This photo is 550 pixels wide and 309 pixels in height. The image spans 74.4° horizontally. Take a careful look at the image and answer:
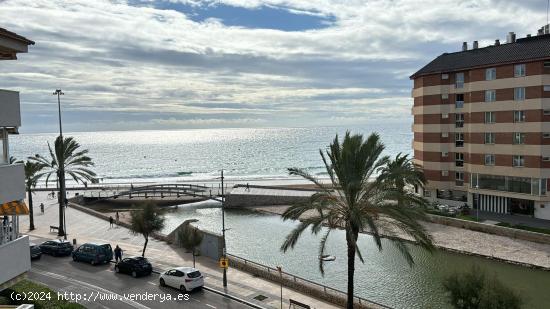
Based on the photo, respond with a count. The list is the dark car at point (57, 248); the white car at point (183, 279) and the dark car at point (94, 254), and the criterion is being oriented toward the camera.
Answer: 0

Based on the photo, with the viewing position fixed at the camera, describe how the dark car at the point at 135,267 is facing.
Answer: facing away from the viewer and to the left of the viewer

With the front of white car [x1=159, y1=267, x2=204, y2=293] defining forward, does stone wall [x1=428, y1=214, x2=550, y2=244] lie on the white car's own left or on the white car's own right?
on the white car's own right

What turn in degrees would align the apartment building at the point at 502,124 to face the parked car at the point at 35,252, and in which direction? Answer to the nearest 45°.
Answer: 0° — it already faces it

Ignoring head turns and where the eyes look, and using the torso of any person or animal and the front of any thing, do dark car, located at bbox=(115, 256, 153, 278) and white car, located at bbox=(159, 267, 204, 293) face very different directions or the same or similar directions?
same or similar directions

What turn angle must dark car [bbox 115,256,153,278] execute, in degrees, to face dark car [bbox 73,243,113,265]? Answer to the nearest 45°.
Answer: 0° — it already faces it

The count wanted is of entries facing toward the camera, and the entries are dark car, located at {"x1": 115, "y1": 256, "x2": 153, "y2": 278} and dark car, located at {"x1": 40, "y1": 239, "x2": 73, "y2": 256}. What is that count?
0

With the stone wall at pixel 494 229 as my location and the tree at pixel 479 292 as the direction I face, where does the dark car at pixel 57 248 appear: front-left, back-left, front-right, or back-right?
front-right

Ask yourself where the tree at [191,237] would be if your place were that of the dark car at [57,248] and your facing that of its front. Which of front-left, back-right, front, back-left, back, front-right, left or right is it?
back

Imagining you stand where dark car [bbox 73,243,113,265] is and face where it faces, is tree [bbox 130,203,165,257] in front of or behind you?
behind

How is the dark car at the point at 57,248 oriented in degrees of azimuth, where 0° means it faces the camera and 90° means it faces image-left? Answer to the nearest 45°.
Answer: approximately 135°

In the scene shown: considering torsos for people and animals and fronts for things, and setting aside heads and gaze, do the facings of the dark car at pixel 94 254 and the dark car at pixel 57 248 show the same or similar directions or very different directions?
same or similar directions

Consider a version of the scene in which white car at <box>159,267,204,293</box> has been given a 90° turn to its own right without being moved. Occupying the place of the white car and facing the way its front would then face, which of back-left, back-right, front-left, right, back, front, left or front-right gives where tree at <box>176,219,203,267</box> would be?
front-left

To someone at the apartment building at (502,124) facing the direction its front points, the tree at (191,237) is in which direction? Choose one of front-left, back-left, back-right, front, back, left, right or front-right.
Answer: front

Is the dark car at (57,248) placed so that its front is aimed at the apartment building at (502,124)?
no
